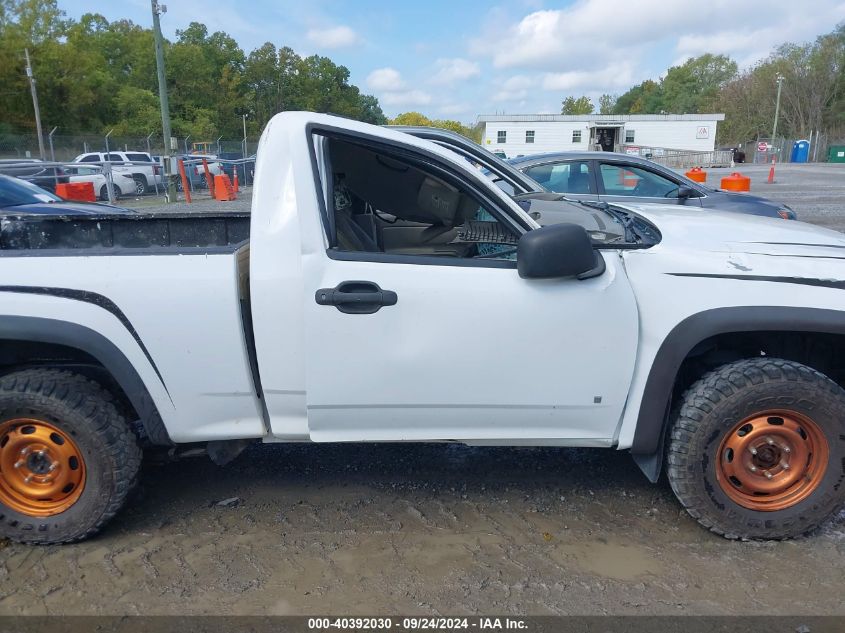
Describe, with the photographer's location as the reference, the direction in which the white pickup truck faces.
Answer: facing to the right of the viewer

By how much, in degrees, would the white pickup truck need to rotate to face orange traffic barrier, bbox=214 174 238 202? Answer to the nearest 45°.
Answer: approximately 90° to its left

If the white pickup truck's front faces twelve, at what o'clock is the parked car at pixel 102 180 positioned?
The parked car is roughly at 8 o'clock from the white pickup truck.

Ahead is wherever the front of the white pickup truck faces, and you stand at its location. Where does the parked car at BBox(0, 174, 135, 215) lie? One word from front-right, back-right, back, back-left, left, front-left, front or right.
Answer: back-left

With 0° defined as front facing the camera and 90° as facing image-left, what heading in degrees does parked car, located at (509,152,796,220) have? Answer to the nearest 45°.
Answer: approximately 270°

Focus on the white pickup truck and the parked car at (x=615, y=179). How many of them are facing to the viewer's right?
2

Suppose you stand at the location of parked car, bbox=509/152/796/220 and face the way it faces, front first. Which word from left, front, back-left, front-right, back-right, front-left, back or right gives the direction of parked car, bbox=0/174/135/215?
back

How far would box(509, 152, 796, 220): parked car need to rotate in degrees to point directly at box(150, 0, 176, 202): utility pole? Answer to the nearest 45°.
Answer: approximately 135° to its left

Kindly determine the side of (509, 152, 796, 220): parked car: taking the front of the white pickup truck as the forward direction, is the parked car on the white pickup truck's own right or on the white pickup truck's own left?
on the white pickup truck's own left

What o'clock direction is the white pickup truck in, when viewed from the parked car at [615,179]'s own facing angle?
The white pickup truck is roughly at 3 o'clock from the parked car.
